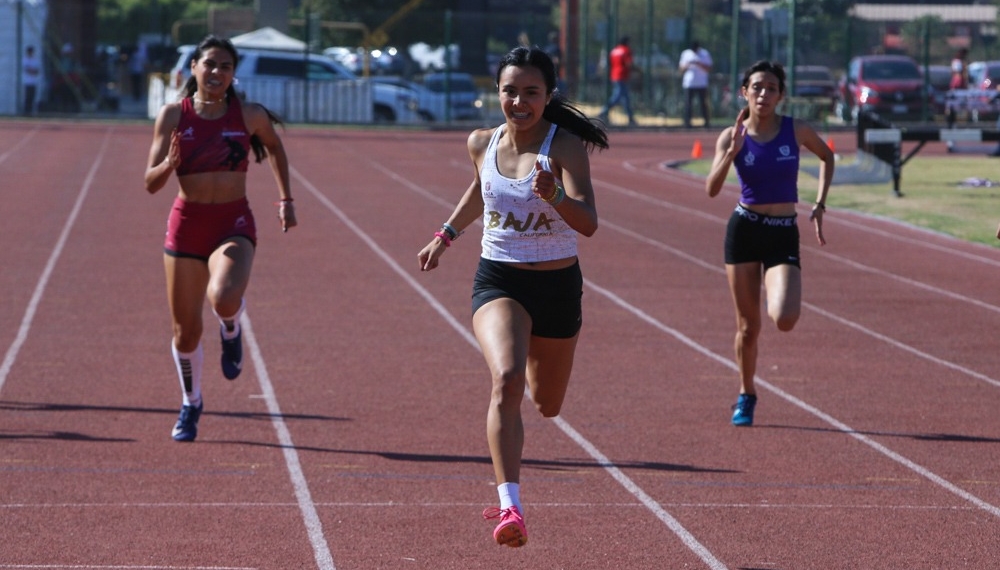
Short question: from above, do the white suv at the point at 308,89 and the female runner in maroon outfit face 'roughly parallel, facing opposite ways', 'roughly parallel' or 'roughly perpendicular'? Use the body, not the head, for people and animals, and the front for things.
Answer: roughly perpendicular

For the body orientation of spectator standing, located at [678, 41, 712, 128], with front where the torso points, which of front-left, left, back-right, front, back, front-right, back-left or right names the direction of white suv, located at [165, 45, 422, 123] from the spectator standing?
right

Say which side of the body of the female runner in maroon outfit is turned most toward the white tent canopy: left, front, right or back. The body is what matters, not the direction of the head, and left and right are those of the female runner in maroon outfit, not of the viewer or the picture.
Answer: back

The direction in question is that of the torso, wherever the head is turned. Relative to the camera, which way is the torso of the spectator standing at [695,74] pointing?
toward the camera

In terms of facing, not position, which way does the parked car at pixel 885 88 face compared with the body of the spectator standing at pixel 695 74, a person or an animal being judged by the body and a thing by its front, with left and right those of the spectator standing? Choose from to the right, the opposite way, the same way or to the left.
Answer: the same way

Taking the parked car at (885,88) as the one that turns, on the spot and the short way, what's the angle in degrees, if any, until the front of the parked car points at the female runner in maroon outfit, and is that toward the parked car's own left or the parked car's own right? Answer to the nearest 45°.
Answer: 0° — it already faces them

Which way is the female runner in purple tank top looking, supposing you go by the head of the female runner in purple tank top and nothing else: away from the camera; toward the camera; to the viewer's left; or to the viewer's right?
toward the camera

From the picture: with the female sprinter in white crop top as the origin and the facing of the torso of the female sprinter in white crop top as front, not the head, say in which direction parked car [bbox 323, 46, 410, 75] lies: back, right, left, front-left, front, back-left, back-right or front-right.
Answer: back

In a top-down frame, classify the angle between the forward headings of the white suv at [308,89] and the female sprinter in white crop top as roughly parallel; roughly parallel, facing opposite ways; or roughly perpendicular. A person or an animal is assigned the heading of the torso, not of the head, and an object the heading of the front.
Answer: roughly perpendicular

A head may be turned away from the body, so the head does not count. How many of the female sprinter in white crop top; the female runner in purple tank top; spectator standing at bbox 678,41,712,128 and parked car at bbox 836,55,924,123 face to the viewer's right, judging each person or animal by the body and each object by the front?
0

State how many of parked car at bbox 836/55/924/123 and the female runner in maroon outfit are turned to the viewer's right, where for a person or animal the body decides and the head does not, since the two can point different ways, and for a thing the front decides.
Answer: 0

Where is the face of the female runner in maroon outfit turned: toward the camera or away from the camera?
toward the camera

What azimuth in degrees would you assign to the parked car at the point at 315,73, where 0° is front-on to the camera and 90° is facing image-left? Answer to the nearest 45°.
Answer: approximately 270°

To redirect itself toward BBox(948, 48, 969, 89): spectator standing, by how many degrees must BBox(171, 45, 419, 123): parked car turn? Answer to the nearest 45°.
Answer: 0° — it already faces them

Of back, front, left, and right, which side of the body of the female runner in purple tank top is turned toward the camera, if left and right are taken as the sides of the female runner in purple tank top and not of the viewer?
front
